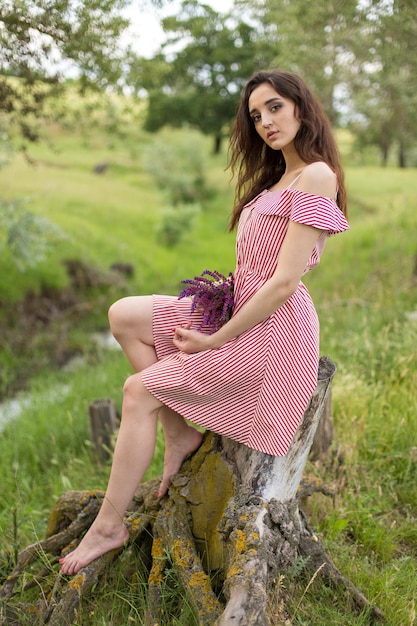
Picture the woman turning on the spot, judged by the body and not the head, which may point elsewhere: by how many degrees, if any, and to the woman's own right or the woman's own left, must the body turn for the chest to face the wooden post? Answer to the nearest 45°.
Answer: approximately 45° to the woman's own right

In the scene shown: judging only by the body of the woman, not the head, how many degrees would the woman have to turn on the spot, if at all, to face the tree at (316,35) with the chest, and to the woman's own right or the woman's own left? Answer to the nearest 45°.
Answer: approximately 90° to the woman's own right

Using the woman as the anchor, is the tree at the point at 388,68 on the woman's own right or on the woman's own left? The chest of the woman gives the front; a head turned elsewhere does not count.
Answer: on the woman's own right

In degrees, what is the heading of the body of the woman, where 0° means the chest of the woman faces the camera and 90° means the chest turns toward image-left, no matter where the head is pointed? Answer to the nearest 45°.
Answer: approximately 90°

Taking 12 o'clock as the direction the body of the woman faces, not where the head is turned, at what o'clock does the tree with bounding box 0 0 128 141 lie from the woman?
The tree is roughly at 2 o'clock from the woman.

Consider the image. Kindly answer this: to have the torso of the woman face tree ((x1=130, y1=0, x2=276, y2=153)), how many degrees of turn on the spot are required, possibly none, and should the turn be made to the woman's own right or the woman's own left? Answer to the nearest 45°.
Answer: approximately 90° to the woman's own right

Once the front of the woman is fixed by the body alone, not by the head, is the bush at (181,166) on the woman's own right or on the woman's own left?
on the woman's own right
